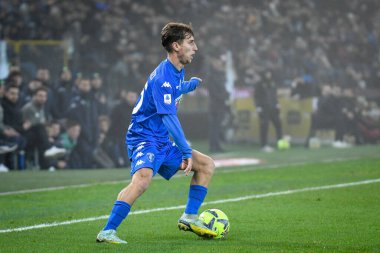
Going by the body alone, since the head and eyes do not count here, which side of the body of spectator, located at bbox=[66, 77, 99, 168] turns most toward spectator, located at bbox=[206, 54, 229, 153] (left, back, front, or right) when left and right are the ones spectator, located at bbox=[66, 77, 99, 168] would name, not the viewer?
left

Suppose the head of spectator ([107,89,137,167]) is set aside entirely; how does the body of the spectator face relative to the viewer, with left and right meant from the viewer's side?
facing the viewer and to the right of the viewer

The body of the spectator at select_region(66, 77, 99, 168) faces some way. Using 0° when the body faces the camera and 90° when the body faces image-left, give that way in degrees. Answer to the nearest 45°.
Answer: approximately 315°

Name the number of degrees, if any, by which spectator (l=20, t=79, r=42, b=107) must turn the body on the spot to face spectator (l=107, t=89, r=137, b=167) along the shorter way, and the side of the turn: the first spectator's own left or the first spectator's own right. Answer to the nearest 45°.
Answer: approximately 45° to the first spectator's own left

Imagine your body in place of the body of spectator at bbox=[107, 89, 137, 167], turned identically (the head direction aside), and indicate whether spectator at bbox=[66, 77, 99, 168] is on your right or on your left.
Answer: on your right

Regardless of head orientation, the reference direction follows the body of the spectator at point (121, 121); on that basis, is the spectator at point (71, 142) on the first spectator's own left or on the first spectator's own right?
on the first spectator's own right

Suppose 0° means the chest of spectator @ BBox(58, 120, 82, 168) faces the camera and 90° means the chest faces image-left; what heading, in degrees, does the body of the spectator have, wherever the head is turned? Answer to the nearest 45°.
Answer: approximately 315°

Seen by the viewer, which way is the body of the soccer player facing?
to the viewer's right

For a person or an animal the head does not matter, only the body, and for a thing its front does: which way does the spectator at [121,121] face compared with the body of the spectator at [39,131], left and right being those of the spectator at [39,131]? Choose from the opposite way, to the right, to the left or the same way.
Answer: the same way

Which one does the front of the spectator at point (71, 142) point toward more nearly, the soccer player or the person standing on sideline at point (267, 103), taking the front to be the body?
the soccer player

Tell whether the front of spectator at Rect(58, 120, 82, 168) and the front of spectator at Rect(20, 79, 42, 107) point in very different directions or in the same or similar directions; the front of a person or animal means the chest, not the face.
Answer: same or similar directions

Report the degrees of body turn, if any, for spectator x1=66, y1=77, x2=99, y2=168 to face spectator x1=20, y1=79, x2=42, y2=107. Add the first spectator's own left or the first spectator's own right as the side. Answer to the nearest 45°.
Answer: approximately 135° to the first spectator's own right

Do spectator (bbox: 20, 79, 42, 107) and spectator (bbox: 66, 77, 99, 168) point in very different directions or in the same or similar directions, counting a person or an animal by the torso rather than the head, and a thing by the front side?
same or similar directions

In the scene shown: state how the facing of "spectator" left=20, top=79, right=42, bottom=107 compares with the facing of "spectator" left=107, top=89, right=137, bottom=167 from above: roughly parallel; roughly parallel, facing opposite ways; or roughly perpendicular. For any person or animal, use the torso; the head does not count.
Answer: roughly parallel

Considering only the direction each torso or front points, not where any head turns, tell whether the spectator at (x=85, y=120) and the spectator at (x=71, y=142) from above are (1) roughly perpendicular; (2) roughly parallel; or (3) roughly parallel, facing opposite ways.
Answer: roughly parallel
